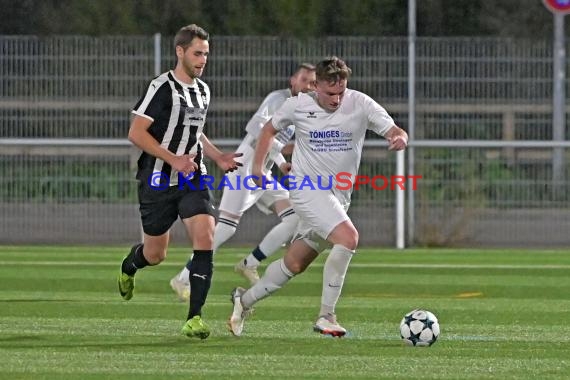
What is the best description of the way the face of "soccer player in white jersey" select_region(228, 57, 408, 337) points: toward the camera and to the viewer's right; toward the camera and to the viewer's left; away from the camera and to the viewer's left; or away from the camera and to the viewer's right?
toward the camera and to the viewer's right

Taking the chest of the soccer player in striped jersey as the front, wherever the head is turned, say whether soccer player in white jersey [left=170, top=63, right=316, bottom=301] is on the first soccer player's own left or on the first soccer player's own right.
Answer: on the first soccer player's own left

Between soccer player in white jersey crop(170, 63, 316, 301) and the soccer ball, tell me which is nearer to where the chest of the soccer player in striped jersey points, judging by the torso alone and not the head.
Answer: the soccer ball

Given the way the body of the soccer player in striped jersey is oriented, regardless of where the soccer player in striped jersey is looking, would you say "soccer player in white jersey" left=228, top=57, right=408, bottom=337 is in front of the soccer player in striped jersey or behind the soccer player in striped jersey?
in front

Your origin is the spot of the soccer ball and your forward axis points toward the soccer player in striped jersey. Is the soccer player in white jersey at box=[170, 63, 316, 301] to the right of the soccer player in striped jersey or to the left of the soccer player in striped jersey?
right

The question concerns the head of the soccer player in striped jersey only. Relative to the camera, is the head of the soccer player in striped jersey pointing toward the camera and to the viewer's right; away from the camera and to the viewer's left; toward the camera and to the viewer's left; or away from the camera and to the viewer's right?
toward the camera and to the viewer's right

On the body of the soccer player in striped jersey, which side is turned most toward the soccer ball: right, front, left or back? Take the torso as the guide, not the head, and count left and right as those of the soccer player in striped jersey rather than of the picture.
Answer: front

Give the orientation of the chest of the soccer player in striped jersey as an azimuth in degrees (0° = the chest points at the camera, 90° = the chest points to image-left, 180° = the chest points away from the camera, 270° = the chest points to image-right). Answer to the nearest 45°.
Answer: approximately 315°
